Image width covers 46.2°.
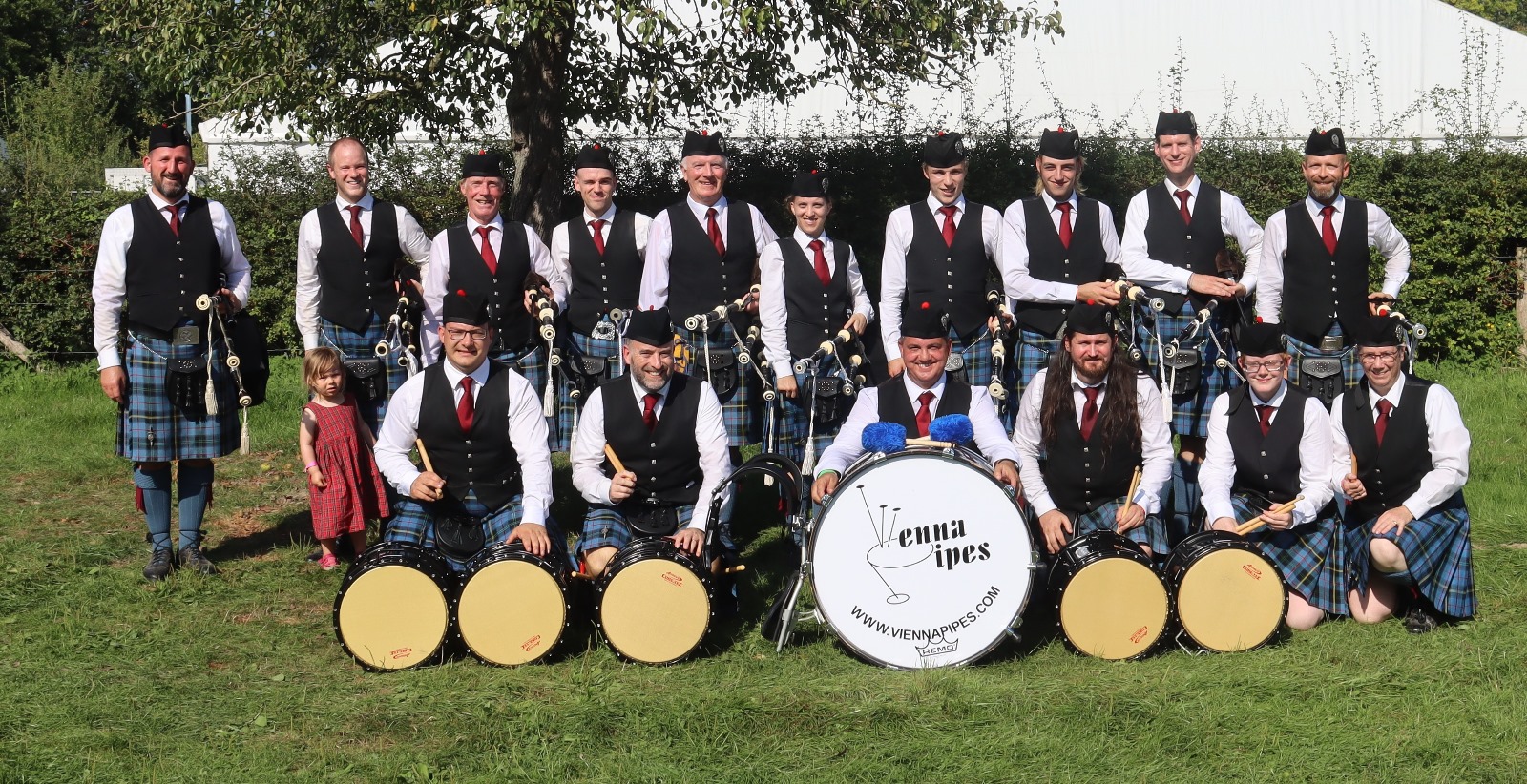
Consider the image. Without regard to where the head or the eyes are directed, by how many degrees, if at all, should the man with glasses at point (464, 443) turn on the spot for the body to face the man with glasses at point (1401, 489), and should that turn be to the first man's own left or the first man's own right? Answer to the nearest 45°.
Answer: approximately 90° to the first man's own left

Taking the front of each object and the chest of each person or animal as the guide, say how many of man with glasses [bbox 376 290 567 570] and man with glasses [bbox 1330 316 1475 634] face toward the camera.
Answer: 2

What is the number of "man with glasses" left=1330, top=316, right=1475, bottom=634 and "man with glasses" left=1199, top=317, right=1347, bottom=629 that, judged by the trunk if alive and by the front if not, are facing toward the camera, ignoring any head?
2
